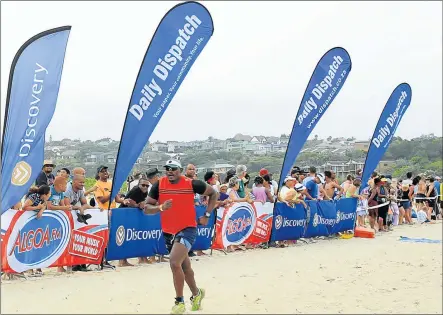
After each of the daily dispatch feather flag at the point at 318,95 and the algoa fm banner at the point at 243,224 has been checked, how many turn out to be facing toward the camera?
2

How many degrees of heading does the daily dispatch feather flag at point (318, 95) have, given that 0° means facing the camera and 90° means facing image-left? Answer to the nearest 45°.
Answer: approximately 0°

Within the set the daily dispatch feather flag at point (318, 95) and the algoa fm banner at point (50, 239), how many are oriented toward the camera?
2

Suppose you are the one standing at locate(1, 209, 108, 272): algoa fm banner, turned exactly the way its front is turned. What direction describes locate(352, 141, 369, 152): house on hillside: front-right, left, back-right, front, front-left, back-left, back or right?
back-left

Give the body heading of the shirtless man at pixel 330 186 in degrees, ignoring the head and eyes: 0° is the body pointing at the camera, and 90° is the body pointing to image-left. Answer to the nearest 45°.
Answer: approximately 45°
